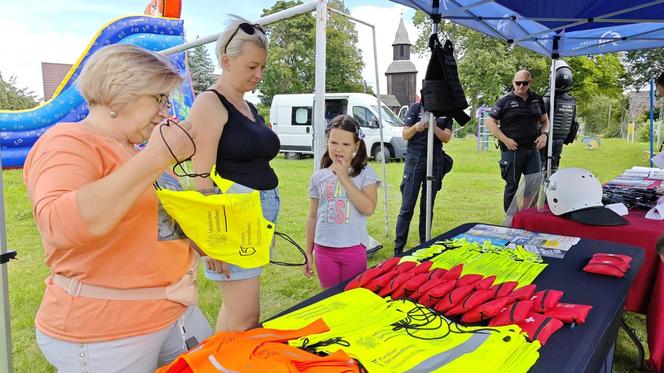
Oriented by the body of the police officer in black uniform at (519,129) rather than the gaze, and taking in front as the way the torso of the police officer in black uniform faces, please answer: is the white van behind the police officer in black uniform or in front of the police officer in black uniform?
behind

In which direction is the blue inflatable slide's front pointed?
to the viewer's left

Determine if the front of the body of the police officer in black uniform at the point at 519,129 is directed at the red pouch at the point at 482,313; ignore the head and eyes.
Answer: yes

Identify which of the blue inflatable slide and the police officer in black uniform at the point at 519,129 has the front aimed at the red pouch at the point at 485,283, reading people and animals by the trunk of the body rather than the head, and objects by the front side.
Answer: the police officer in black uniform

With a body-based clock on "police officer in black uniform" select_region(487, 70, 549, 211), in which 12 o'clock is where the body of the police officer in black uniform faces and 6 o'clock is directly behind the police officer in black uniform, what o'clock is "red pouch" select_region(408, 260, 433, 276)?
The red pouch is roughly at 12 o'clock from the police officer in black uniform.

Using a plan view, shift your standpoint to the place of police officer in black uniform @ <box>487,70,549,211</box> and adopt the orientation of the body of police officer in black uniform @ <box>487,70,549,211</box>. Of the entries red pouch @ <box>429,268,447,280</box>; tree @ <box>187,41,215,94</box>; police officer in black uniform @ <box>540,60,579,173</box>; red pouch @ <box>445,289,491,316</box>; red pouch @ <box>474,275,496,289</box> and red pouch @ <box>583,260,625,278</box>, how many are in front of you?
4

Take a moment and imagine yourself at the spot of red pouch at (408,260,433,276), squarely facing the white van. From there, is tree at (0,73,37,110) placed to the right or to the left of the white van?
left

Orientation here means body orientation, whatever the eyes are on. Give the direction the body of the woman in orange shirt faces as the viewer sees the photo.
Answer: to the viewer's right
